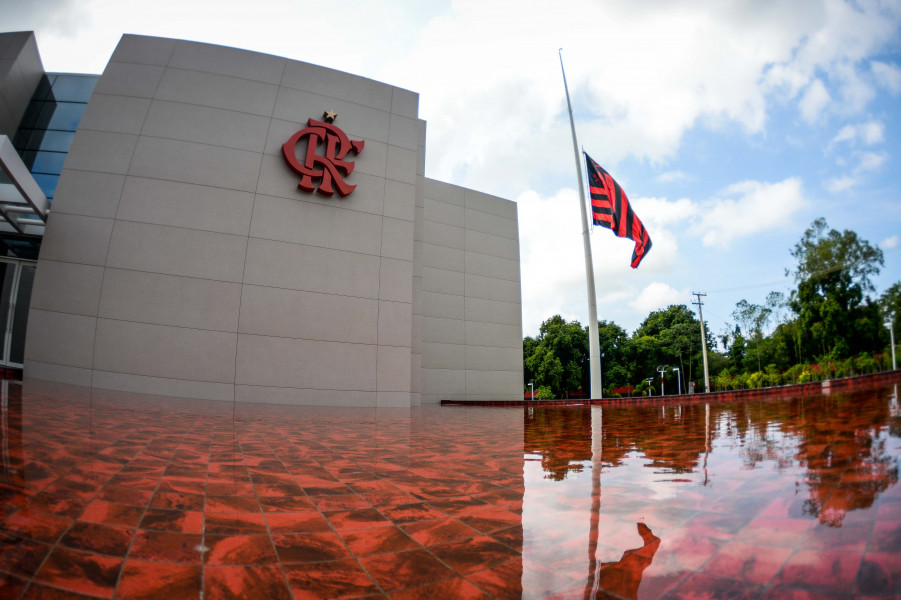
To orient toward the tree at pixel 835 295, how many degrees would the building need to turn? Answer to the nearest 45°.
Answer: approximately 45° to its left

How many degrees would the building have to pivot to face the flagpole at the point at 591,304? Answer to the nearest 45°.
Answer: approximately 90° to its left

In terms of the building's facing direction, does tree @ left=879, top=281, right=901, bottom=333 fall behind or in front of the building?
in front

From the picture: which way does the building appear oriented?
toward the camera

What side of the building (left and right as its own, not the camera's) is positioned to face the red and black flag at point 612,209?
left
